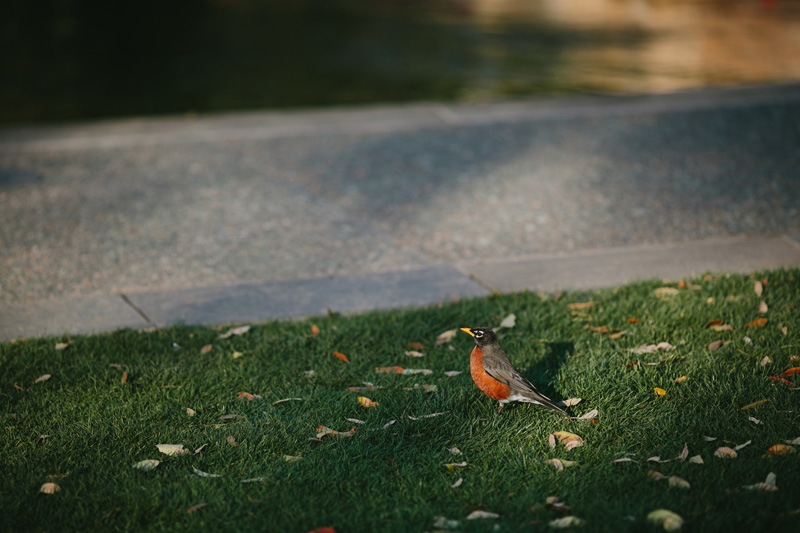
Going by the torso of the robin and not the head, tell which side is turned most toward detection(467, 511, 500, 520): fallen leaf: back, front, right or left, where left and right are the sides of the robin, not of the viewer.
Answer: left

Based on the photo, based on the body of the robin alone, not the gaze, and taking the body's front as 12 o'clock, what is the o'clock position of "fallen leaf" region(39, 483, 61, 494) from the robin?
The fallen leaf is roughly at 11 o'clock from the robin.

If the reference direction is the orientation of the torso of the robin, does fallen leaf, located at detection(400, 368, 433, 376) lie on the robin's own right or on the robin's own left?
on the robin's own right

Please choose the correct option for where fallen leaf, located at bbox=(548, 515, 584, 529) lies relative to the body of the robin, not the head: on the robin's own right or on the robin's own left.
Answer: on the robin's own left

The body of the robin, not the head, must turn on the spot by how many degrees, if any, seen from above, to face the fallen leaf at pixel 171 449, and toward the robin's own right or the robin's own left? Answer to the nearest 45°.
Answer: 0° — it already faces it

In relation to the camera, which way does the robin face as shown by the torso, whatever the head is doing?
to the viewer's left

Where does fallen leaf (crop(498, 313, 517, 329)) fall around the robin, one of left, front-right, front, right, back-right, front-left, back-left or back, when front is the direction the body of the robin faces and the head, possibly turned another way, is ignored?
right

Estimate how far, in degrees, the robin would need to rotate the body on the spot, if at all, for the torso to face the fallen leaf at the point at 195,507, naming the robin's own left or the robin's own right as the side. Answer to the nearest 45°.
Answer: approximately 45° to the robin's own left

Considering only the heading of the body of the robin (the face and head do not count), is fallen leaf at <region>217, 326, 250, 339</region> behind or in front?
in front

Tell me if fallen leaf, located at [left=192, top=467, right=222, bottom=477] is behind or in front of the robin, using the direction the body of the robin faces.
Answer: in front

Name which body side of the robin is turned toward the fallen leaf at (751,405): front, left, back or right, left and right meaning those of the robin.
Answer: back

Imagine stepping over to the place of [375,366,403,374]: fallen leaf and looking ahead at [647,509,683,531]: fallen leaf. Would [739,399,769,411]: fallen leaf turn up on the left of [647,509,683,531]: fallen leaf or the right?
left

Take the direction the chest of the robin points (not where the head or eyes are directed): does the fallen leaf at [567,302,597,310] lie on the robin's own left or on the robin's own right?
on the robin's own right

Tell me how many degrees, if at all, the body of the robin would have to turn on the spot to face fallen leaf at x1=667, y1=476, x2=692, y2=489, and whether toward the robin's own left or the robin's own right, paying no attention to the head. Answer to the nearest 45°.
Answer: approximately 135° to the robin's own left
